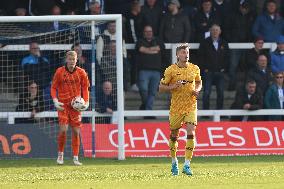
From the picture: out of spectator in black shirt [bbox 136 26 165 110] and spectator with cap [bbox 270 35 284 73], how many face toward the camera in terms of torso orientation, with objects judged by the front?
2

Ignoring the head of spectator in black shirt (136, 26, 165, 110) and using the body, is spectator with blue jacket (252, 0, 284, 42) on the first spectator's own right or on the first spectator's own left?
on the first spectator's own left

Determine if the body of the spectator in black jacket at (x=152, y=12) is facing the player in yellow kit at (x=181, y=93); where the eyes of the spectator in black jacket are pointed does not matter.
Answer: yes

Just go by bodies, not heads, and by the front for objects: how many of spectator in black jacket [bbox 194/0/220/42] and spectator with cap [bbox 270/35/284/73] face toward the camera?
2

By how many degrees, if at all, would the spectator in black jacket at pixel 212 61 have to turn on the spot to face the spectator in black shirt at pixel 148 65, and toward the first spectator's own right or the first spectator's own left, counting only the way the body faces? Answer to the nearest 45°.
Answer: approximately 90° to the first spectator's own right

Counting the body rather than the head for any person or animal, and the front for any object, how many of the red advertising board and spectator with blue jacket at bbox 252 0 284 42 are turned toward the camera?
2

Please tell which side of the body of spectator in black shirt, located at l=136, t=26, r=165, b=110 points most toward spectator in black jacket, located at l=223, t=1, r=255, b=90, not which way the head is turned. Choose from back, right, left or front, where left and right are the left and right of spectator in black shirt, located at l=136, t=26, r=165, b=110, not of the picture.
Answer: left
